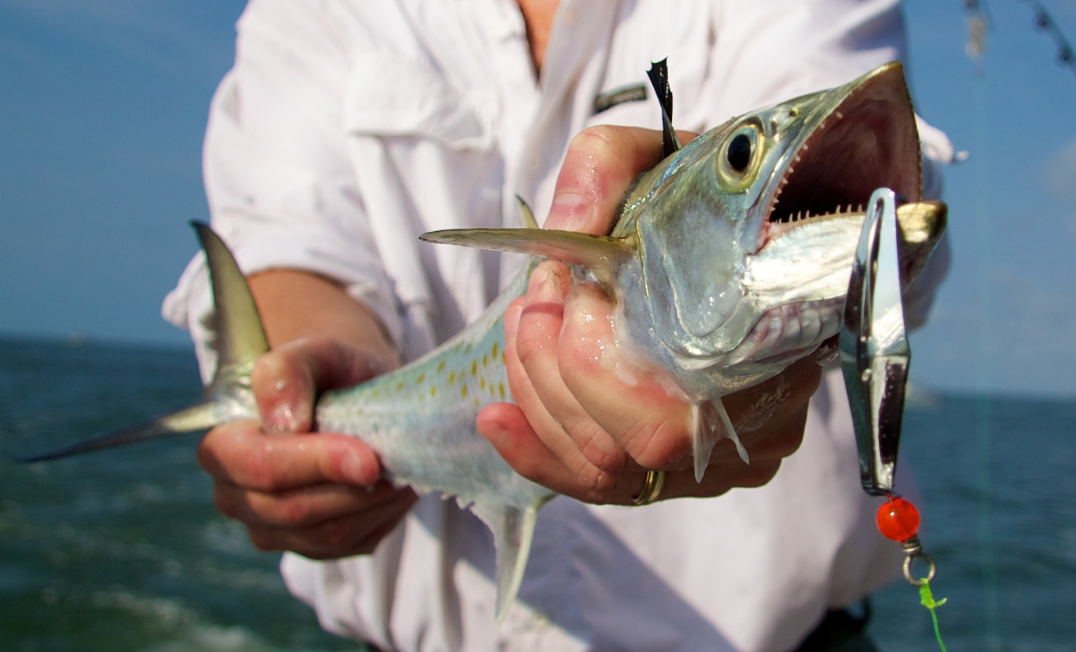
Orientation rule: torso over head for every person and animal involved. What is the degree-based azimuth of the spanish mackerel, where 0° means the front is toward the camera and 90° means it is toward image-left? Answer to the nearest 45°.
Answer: approximately 315°
